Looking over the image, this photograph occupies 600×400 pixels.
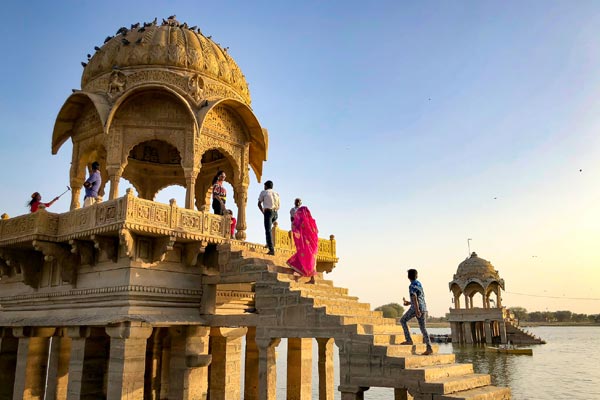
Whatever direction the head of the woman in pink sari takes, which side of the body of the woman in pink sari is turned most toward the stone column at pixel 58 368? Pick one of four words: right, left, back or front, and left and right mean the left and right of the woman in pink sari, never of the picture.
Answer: front

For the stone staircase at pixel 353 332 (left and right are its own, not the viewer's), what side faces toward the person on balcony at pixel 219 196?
back

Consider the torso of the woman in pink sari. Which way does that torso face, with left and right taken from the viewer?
facing away from the viewer and to the left of the viewer

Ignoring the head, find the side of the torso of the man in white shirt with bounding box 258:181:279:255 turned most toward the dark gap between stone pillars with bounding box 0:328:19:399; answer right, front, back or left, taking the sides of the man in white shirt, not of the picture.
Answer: left

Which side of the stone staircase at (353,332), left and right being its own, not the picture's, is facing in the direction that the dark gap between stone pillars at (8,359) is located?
back

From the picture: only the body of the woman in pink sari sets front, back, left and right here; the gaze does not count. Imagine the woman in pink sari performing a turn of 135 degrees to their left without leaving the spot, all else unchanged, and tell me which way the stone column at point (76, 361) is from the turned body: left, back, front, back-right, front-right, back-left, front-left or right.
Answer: right

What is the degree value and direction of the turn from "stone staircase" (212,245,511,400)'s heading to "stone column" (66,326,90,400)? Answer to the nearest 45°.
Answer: approximately 135° to its right

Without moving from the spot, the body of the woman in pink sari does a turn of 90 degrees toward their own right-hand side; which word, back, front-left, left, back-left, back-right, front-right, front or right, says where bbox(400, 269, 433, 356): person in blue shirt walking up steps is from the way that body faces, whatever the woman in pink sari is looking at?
right

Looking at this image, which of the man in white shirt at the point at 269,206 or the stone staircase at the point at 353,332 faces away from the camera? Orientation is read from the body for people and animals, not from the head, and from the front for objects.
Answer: the man in white shirt
